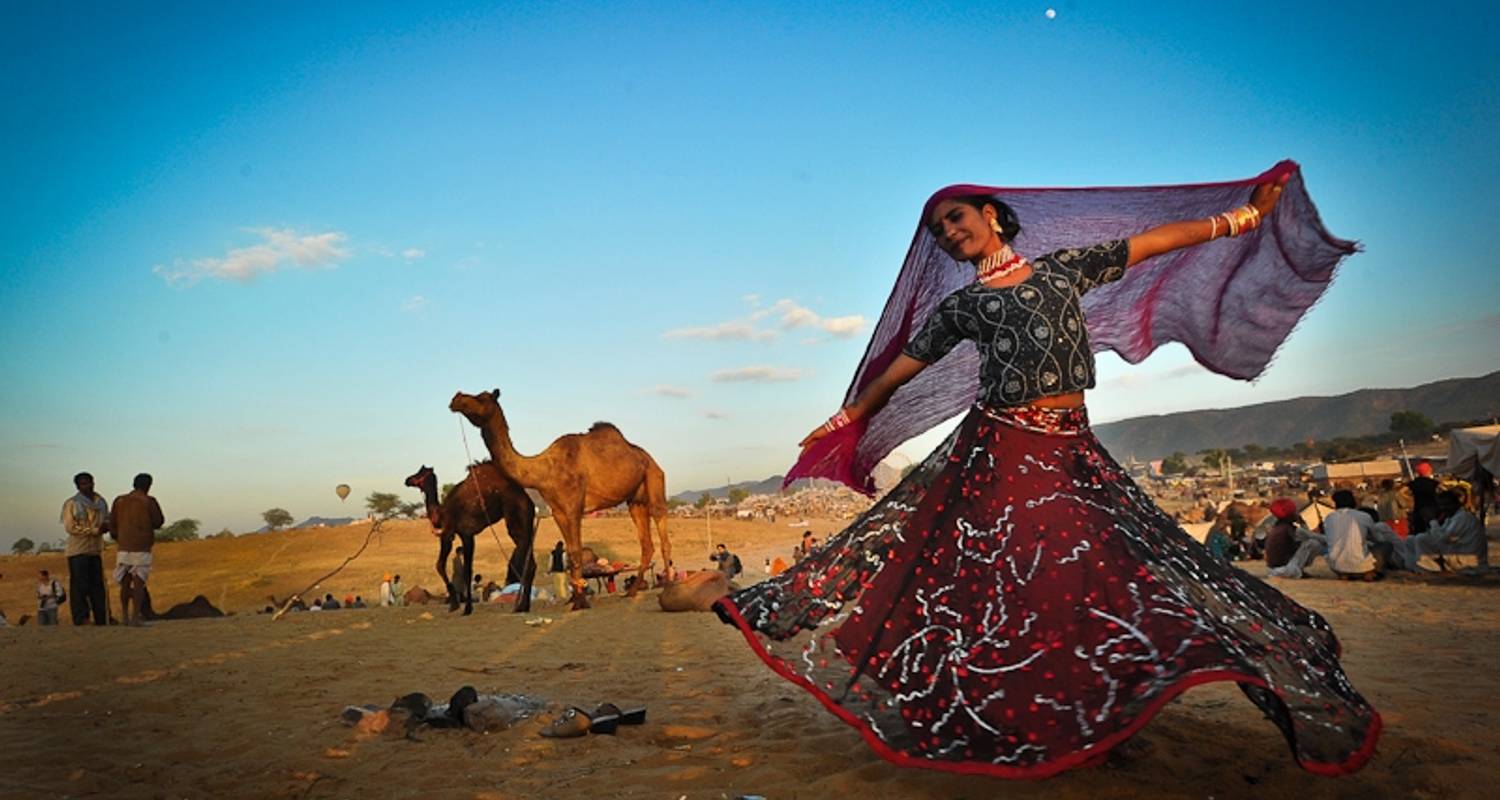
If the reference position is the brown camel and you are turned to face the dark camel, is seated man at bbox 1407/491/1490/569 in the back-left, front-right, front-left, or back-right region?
back-right

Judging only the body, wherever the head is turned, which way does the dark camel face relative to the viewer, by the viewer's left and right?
facing to the left of the viewer

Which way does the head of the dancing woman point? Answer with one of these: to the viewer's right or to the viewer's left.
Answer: to the viewer's left

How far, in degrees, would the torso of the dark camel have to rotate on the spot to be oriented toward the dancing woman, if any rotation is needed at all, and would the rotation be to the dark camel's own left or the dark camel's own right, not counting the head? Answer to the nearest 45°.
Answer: approximately 90° to the dark camel's own left

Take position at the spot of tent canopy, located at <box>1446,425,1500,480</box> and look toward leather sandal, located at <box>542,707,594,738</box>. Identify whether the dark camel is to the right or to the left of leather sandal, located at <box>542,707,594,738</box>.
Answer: right

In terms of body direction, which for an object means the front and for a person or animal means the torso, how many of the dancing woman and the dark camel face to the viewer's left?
1

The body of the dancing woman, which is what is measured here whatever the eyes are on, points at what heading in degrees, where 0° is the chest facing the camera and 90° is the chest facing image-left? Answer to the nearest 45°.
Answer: approximately 0°
